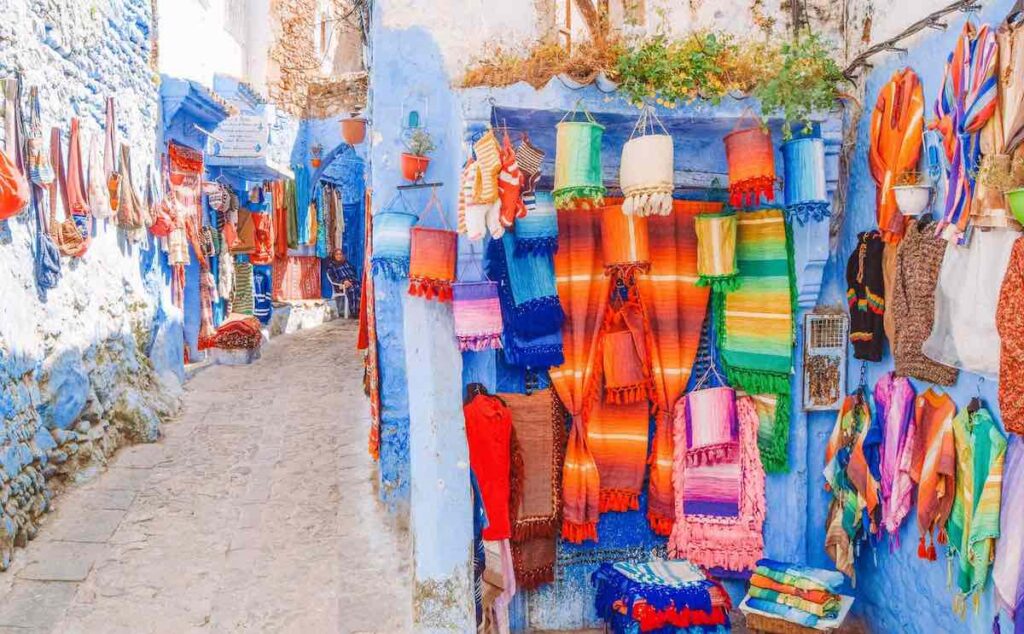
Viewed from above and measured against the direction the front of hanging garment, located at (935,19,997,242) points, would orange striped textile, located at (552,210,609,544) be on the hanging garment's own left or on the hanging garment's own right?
on the hanging garment's own right

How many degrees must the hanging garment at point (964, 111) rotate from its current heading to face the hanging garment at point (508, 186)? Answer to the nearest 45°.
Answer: approximately 45° to its right

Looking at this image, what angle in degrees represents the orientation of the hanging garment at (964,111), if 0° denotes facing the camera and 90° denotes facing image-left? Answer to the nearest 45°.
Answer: approximately 45°

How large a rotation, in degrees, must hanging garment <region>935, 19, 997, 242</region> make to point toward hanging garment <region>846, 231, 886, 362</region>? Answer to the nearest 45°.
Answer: approximately 90° to its right

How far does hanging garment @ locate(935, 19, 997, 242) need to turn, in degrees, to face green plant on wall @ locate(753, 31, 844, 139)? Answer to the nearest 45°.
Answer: approximately 90° to its right

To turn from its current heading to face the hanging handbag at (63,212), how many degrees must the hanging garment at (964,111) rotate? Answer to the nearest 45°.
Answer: approximately 45° to its right
